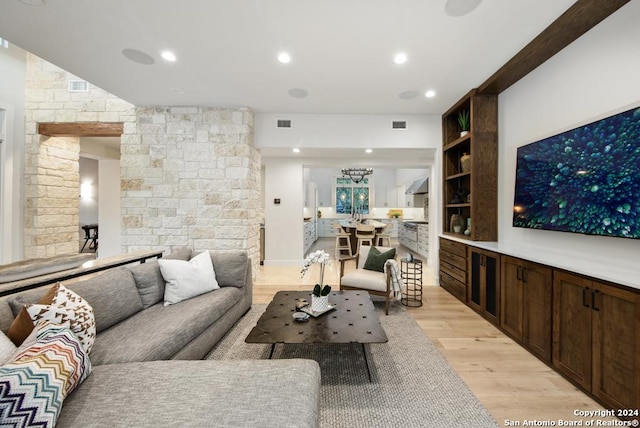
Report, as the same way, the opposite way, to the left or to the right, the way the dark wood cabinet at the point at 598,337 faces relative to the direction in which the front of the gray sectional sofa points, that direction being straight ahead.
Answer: the opposite way

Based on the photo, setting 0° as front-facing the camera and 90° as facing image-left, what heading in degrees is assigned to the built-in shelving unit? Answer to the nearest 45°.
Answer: approximately 45°

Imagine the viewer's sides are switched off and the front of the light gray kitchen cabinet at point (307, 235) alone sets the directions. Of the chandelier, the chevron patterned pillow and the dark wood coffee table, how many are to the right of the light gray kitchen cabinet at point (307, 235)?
2

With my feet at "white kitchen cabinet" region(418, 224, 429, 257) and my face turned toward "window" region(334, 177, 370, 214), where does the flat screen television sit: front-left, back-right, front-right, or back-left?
back-left

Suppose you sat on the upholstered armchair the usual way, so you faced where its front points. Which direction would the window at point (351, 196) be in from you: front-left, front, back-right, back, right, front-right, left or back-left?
back-right

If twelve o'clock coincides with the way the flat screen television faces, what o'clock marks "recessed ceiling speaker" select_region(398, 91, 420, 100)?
The recessed ceiling speaker is roughly at 2 o'clock from the flat screen television.

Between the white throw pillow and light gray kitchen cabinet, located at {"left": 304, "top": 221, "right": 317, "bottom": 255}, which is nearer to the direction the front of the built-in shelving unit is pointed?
the white throw pillow

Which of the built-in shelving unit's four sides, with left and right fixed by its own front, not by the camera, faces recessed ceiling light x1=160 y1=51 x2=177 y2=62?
front
